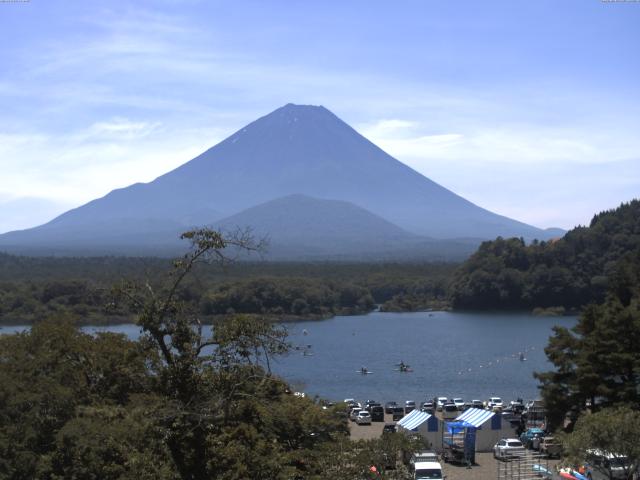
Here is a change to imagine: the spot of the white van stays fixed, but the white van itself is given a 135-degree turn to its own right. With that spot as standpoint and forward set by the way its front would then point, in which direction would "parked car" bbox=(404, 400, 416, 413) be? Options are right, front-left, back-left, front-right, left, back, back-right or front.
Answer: front-right

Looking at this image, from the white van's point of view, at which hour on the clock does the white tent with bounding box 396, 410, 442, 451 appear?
The white tent is roughly at 6 o'clock from the white van.

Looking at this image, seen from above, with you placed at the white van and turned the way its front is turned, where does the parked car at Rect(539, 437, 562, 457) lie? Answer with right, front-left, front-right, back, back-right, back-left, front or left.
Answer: back-left

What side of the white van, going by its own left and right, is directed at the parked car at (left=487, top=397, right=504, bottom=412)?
back

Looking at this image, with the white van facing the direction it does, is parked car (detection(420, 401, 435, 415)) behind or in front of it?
behind

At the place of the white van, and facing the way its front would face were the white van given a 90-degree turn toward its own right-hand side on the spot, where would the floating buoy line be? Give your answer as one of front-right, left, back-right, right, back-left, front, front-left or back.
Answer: right

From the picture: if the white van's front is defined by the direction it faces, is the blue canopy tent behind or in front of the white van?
behind

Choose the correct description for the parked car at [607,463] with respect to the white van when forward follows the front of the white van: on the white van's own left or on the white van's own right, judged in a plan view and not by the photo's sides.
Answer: on the white van's own left

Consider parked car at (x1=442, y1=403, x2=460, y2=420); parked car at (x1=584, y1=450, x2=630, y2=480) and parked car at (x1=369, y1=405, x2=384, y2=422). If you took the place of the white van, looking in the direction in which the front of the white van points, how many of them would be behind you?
2

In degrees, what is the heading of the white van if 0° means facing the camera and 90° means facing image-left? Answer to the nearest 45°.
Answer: approximately 0°

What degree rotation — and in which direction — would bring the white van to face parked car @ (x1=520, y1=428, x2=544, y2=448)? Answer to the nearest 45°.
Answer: approximately 135° to its left

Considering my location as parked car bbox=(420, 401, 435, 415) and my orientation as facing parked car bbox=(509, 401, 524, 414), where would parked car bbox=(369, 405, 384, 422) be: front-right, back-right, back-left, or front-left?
back-right

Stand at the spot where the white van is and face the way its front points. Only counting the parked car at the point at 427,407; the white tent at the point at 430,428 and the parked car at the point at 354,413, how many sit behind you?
3

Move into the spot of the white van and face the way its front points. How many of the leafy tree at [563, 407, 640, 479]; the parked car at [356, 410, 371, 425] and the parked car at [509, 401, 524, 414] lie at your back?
2

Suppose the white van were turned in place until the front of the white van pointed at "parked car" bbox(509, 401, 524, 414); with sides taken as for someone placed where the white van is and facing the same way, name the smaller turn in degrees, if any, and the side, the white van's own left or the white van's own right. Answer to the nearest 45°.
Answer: approximately 180°
